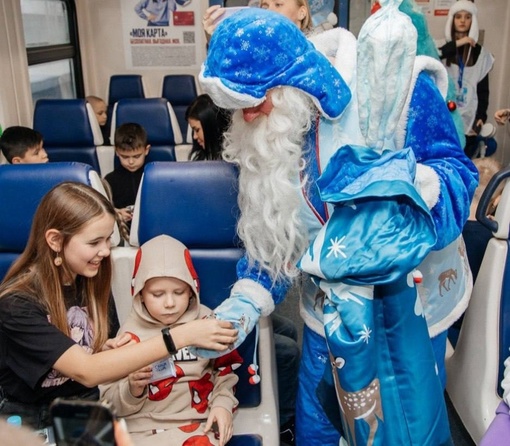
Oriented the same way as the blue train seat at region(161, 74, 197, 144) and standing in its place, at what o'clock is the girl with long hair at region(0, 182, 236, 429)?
The girl with long hair is roughly at 12 o'clock from the blue train seat.

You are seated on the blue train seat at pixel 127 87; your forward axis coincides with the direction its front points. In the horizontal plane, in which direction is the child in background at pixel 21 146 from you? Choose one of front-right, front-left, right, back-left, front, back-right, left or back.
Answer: front

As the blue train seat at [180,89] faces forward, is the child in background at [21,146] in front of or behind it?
in front

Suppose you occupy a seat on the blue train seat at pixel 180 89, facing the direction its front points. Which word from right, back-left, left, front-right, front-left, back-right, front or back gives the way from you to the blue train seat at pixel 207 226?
front

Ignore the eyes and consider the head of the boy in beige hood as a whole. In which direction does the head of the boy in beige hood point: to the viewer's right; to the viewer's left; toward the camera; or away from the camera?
toward the camera

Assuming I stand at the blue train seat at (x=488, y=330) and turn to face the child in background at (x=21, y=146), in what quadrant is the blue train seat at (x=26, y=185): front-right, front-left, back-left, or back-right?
front-left

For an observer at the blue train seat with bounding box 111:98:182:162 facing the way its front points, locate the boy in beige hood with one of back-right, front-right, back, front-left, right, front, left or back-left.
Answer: front

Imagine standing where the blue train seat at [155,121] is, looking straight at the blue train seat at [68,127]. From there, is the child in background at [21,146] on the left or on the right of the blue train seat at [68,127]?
left

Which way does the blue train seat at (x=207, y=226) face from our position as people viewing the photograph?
facing the viewer

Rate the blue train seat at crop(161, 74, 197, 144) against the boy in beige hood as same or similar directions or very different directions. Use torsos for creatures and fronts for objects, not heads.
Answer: same or similar directions

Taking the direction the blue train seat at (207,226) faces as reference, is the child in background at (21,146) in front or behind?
behind

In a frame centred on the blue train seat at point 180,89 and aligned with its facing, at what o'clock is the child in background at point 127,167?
The child in background is roughly at 12 o'clock from the blue train seat.

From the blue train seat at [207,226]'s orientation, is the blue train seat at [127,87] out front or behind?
behind

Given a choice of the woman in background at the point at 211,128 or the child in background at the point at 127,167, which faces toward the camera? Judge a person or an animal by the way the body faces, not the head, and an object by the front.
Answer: the child in background at the point at 127,167

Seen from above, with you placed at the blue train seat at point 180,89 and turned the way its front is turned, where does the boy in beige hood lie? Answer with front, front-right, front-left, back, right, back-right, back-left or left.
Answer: front

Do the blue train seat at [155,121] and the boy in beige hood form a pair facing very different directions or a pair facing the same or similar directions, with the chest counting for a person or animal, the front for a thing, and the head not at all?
same or similar directions

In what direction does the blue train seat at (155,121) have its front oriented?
toward the camera

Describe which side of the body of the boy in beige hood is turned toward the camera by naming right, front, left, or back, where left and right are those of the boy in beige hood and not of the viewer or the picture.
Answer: front
